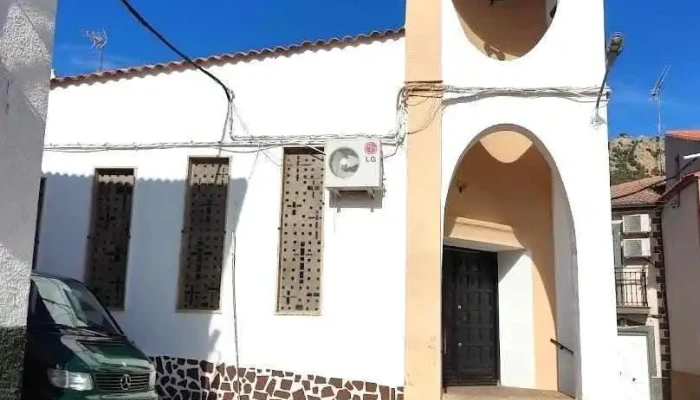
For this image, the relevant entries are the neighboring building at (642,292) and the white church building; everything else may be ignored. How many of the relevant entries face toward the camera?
2

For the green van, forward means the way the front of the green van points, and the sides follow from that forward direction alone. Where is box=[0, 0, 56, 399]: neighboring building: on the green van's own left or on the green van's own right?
on the green van's own right

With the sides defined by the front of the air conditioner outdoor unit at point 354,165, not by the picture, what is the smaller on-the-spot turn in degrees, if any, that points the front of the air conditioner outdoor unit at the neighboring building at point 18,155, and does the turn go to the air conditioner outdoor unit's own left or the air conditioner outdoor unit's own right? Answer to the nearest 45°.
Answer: approximately 45° to the air conditioner outdoor unit's own right

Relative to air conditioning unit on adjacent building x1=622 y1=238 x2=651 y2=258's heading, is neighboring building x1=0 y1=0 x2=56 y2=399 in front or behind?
in front

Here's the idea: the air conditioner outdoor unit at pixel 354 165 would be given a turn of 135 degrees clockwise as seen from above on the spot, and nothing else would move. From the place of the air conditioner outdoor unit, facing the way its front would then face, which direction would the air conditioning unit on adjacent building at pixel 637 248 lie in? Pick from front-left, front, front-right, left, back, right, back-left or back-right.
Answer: right

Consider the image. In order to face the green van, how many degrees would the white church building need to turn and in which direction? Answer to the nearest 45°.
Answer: approximately 45° to its right

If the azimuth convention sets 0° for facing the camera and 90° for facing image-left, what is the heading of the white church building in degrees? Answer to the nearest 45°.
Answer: approximately 0°

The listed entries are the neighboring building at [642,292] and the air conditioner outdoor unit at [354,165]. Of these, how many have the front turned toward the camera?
2

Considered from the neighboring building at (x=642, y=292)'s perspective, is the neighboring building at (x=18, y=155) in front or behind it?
in front

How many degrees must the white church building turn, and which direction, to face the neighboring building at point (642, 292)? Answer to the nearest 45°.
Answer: approximately 135° to its left

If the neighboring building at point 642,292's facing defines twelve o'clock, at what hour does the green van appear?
The green van is roughly at 1 o'clock from the neighboring building.

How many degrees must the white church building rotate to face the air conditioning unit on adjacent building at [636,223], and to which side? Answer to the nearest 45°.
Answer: approximately 135° to its left
